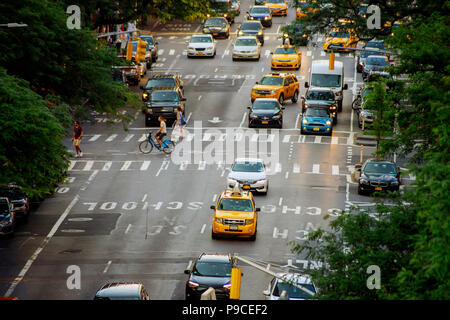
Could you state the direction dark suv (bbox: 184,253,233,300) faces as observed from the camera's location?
facing the viewer

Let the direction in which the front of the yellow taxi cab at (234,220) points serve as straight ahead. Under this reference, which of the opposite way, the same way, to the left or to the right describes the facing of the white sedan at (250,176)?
the same way

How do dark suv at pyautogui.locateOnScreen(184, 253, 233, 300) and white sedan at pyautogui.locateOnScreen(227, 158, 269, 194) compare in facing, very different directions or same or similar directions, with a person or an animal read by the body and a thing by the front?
same or similar directions

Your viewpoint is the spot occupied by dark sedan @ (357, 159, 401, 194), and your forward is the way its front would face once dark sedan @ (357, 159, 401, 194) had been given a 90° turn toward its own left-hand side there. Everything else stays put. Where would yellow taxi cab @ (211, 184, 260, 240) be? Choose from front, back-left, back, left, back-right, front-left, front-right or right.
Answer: back-right

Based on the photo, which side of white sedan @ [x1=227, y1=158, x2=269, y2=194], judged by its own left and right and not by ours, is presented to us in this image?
front

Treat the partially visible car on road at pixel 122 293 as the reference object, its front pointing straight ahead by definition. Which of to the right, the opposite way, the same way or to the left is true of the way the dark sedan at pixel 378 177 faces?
the same way

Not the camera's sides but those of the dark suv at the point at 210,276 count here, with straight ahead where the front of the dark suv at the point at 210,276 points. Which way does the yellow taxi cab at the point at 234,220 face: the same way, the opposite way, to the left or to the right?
the same way

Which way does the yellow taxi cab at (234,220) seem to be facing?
toward the camera

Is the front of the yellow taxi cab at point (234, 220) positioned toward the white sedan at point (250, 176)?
no

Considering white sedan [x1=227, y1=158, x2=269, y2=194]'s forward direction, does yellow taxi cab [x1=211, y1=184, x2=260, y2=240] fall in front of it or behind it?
in front

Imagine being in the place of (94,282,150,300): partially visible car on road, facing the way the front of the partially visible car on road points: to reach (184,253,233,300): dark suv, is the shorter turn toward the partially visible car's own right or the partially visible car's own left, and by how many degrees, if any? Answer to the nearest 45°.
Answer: approximately 135° to the partially visible car's own left
